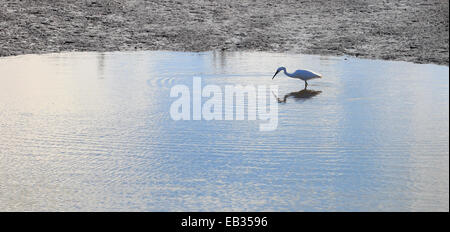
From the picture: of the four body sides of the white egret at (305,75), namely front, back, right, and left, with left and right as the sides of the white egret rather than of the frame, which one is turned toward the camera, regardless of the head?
left
